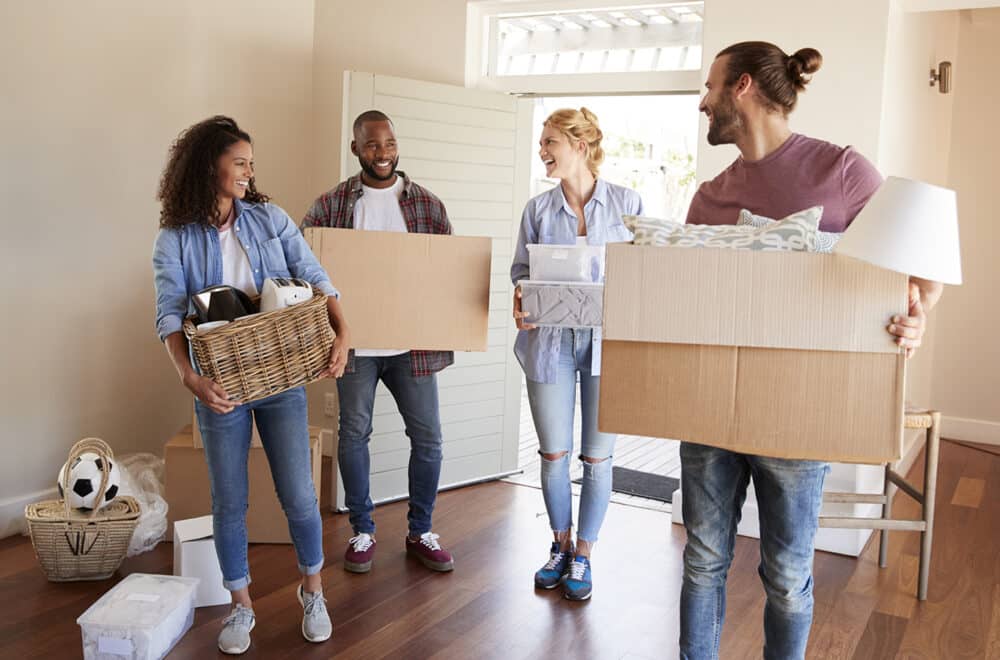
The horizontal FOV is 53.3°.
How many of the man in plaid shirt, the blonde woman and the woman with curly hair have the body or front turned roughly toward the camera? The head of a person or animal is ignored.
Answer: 3

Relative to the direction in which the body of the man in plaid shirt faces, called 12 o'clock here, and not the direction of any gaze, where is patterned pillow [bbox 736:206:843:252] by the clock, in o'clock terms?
The patterned pillow is roughly at 11 o'clock from the man in plaid shirt.

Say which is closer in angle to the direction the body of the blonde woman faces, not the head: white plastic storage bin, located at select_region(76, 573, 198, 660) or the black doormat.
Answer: the white plastic storage bin

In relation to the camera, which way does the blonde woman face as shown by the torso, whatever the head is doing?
toward the camera

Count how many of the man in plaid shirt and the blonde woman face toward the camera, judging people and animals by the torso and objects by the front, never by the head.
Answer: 2

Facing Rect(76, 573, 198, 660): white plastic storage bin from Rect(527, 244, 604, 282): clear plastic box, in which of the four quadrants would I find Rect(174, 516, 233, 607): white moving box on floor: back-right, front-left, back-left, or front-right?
front-right

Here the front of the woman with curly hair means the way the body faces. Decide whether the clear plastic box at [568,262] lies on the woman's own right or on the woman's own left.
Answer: on the woman's own left

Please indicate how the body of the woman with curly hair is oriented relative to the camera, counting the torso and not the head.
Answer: toward the camera

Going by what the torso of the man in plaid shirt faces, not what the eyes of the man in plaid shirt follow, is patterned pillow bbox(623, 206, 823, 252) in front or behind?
in front

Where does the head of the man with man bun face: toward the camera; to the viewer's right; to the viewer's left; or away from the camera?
to the viewer's left

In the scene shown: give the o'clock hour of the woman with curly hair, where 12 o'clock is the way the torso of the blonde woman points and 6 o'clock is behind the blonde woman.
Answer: The woman with curly hair is roughly at 2 o'clock from the blonde woman.

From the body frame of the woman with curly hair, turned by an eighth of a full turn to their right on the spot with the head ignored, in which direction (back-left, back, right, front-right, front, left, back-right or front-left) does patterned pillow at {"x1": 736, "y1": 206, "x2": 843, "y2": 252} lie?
left

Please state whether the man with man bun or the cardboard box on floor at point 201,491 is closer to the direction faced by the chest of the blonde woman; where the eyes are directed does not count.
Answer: the man with man bun
